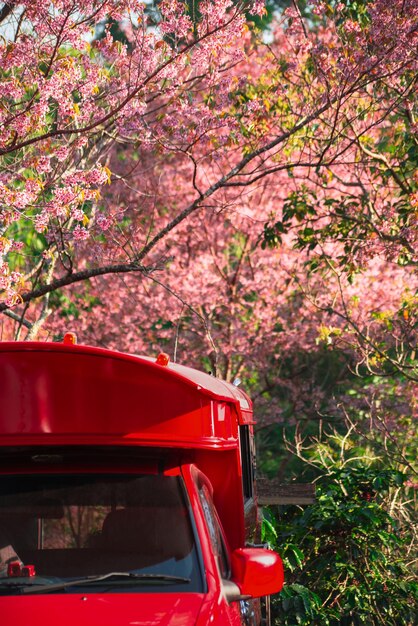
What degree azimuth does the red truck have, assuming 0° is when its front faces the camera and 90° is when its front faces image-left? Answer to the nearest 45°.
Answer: approximately 0°

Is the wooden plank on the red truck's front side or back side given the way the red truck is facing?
on the back side

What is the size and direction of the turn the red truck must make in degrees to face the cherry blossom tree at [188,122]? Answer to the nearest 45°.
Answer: approximately 180°
